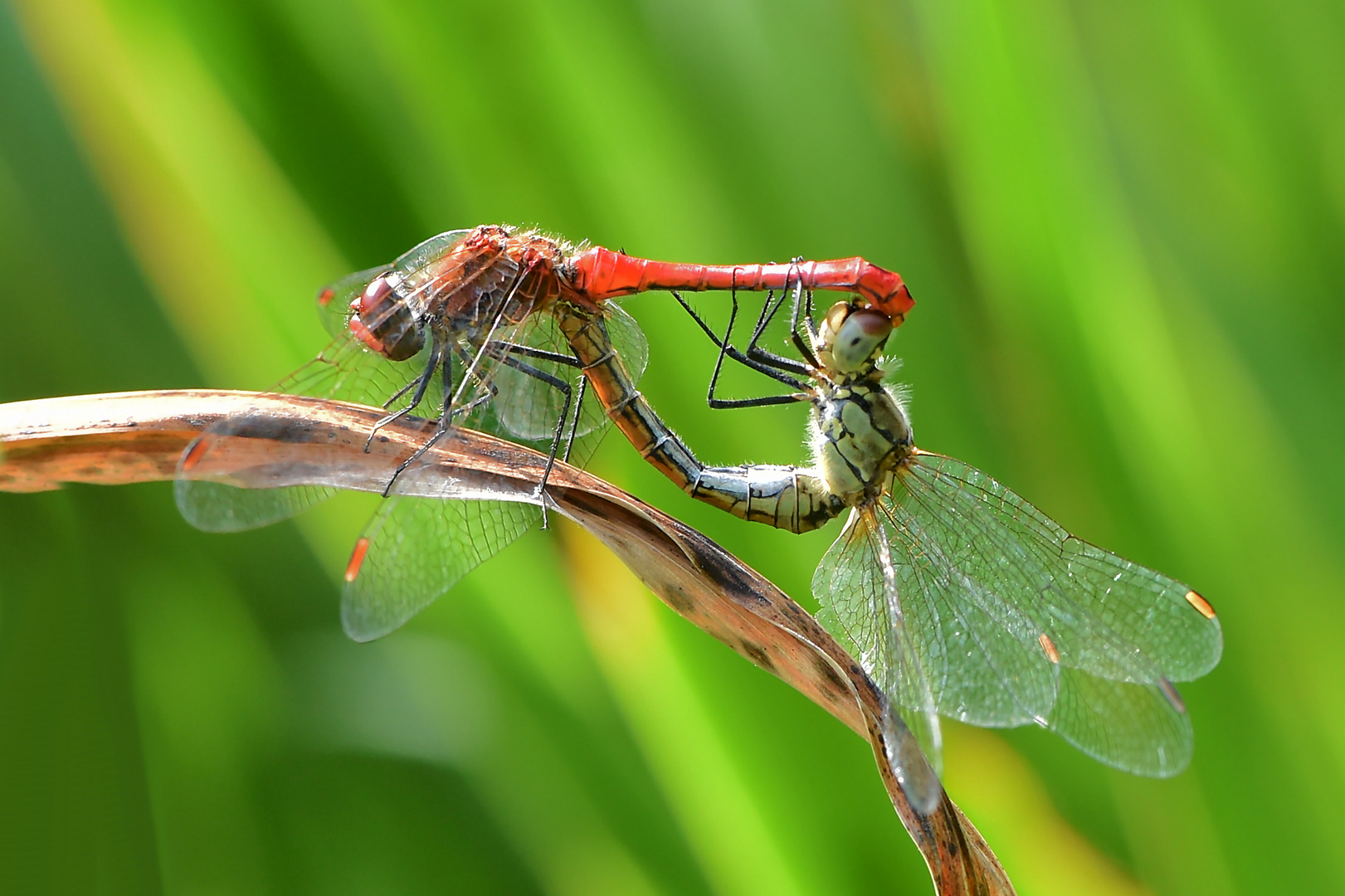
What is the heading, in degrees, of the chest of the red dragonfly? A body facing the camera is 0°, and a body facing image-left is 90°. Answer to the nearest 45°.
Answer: approximately 90°
